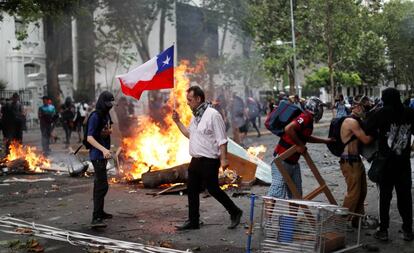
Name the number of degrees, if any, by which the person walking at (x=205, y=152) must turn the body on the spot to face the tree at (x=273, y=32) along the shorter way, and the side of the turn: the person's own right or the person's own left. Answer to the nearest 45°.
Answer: approximately 90° to the person's own right

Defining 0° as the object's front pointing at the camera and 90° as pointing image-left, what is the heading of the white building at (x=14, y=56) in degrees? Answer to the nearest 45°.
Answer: approximately 0°

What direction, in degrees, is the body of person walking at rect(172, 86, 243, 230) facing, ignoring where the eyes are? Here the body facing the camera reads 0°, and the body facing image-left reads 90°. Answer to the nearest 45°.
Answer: approximately 90°

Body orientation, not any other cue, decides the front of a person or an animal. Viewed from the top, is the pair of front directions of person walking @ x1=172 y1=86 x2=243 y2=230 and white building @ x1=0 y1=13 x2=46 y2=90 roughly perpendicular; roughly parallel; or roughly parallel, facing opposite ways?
roughly perpendicular

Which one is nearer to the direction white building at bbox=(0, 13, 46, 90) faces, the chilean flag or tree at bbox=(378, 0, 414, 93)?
the chilean flag

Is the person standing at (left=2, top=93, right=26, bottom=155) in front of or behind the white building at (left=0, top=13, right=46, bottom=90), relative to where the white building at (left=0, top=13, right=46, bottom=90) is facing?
in front

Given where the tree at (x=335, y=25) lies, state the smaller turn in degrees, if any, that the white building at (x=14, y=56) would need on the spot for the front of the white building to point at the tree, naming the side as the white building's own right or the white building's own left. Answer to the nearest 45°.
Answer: approximately 45° to the white building's own left

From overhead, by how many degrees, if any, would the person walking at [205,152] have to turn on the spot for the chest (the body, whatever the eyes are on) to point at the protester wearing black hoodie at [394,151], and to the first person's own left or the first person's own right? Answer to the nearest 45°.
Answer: approximately 180°
